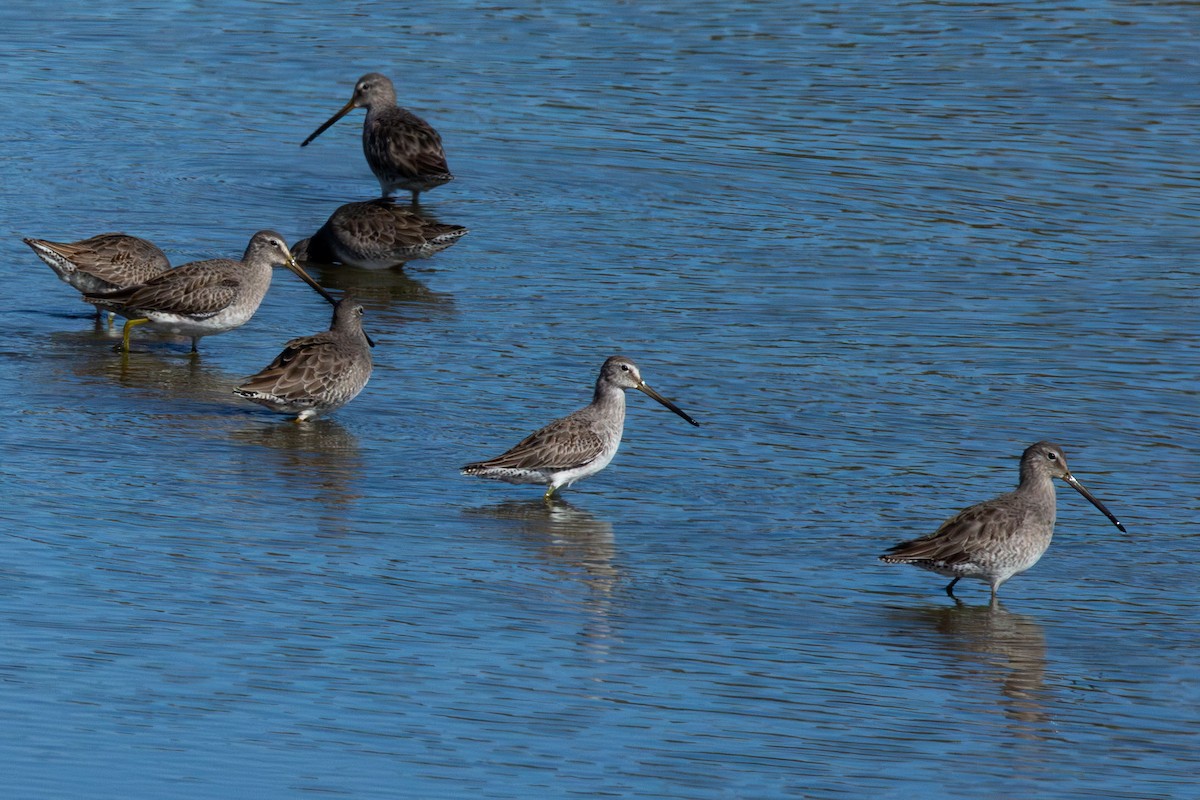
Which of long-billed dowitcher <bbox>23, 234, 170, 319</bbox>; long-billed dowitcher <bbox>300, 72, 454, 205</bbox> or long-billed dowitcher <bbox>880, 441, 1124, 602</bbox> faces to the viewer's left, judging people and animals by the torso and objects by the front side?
long-billed dowitcher <bbox>300, 72, 454, 205</bbox>

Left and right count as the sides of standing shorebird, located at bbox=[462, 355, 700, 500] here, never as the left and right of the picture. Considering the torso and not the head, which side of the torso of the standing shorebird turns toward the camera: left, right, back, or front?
right

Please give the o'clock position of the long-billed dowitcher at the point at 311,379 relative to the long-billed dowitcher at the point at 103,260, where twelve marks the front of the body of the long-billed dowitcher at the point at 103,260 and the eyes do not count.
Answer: the long-billed dowitcher at the point at 311,379 is roughly at 2 o'clock from the long-billed dowitcher at the point at 103,260.

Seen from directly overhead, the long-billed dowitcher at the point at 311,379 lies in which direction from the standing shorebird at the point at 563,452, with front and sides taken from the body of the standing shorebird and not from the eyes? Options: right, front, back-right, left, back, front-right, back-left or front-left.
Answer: back-left

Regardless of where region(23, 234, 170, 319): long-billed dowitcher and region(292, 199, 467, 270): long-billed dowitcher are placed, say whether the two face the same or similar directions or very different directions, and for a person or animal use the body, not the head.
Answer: very different directions

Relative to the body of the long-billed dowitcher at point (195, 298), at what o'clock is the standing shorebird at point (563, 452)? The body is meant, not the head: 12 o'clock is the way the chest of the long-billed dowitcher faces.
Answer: The standing shorebird is roughly at 2 o'clock from the long-billed dowitcher.

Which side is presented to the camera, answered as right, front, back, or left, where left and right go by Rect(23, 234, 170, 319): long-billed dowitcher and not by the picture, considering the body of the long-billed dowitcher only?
right

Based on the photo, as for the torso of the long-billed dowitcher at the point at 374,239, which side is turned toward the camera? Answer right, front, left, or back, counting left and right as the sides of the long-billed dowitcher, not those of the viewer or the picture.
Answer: left

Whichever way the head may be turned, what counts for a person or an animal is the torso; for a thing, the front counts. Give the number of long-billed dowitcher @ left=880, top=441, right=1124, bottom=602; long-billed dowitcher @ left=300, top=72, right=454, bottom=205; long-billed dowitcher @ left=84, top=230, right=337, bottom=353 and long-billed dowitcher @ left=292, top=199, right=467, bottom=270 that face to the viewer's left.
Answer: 2

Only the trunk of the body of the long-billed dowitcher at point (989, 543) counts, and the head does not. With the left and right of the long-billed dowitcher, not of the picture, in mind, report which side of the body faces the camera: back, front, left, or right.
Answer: right

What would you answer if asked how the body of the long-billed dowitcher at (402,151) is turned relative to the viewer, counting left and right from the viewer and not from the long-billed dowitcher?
facing to the left of the viewer

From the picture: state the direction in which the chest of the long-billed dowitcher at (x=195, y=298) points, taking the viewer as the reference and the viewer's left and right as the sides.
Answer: facing to the right of the viewer

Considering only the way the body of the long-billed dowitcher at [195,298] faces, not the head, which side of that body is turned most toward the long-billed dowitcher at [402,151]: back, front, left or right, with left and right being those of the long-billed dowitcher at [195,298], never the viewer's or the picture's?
left

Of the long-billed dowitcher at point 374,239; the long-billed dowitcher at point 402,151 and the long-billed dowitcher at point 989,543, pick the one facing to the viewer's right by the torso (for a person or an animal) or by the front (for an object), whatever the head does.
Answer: the long-billed dowitcher at point 989,543

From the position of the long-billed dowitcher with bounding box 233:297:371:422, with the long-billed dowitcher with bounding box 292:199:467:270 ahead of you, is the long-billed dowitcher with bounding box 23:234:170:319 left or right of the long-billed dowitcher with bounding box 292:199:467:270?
left

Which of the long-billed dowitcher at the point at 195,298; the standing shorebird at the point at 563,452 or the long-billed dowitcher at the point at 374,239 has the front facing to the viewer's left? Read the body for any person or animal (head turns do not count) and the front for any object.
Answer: the long-billed dowitcher at the point at 374,239

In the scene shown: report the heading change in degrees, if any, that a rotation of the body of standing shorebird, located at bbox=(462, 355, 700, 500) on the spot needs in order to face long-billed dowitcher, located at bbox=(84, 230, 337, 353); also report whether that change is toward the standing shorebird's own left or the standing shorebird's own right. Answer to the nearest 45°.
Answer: approximately 135° to the standing shorebird's own left

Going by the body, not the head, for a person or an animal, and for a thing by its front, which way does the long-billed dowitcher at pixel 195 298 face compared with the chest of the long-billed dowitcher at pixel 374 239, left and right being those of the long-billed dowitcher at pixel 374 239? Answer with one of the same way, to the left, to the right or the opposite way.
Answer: the opposite way

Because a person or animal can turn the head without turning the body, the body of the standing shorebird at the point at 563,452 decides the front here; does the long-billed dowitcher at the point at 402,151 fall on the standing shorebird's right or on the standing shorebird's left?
on the standing shorebird's left

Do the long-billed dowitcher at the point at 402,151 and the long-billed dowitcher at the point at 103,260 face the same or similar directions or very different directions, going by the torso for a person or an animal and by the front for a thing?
very different directions
